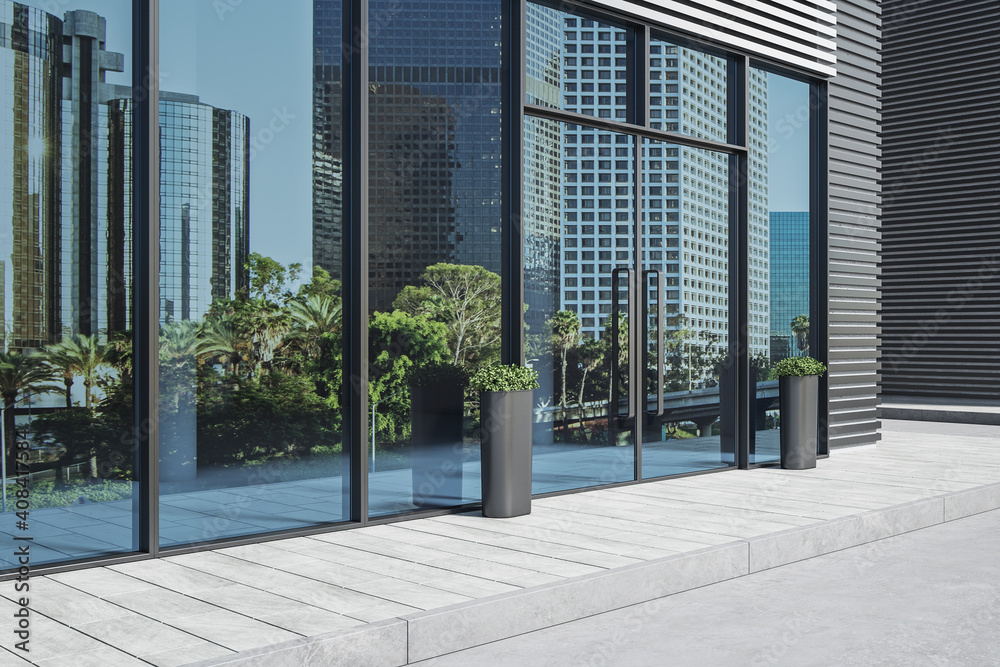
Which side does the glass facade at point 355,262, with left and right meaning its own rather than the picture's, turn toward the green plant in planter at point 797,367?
left

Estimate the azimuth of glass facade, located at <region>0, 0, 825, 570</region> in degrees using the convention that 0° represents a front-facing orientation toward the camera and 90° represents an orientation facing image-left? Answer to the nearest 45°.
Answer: approximately 315°

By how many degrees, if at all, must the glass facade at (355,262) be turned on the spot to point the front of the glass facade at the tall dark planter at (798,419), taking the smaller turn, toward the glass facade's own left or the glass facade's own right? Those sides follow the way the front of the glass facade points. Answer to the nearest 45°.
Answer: approximately 90° to the glass facade's own left
